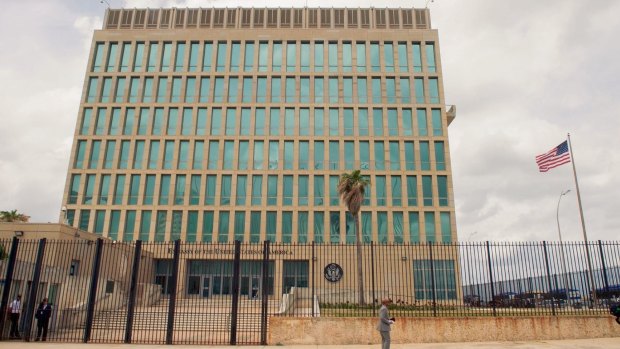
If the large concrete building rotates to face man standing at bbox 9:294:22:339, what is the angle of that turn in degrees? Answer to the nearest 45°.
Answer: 0° — it already faces them

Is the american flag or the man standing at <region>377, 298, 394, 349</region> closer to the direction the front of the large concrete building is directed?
the man standing

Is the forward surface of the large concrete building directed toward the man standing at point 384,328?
yes

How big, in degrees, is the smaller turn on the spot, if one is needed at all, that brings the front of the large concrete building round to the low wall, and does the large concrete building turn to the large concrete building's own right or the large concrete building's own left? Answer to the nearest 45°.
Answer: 0° — it already faces it

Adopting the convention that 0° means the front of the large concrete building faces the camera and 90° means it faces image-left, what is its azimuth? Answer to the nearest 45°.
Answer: approximately 0°
